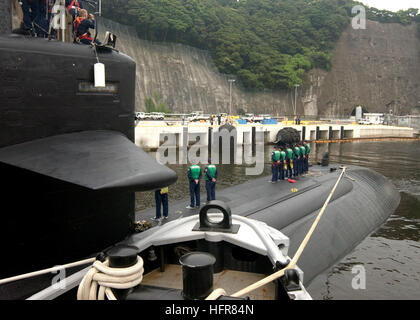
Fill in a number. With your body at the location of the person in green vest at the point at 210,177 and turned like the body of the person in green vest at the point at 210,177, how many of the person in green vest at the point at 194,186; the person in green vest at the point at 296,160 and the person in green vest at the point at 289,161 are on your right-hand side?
2

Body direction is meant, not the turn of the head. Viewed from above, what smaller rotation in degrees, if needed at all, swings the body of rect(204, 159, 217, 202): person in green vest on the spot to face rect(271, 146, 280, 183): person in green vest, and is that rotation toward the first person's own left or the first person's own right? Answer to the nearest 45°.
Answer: approximately 90° to the first person's own right

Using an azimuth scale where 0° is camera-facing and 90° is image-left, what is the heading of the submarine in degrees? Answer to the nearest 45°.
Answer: approximately 225°

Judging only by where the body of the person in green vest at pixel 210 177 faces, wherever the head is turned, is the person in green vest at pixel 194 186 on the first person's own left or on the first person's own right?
on the first person's own left

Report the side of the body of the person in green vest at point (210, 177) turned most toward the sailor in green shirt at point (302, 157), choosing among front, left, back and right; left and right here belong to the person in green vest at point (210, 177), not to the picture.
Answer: right

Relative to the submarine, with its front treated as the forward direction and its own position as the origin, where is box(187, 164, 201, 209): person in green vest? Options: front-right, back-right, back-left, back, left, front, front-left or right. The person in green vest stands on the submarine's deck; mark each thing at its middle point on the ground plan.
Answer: front-left

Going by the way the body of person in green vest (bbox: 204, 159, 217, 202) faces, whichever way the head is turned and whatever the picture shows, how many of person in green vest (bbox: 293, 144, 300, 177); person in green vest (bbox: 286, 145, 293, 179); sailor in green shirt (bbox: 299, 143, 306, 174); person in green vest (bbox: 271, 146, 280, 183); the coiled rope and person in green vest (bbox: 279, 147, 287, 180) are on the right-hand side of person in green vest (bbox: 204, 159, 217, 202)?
5

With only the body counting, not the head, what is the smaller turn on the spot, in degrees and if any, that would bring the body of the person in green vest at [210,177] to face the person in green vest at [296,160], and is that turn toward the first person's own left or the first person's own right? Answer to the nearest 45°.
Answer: approximately 90° to the first person's own right

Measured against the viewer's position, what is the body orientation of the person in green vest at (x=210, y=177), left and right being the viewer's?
facing away from the viewer and to the left of the viewer
